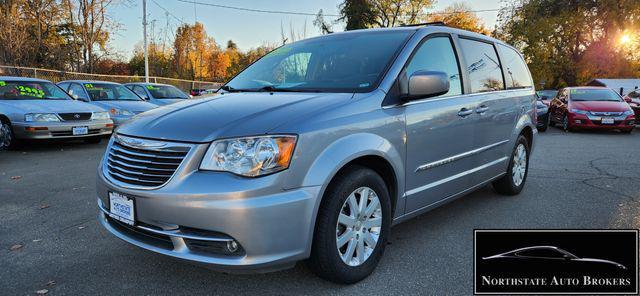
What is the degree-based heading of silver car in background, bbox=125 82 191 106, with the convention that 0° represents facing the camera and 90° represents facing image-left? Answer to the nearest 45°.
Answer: approximately 315°

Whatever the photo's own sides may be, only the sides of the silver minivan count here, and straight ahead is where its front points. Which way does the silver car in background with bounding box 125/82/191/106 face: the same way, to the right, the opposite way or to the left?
to the left

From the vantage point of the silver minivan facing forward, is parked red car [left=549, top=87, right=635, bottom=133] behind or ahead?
behind

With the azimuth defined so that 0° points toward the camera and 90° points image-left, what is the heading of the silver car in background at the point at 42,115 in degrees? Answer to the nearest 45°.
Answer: approximately 315°

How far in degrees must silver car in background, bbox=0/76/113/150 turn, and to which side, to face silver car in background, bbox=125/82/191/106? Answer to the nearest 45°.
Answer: approximately 90° to its left

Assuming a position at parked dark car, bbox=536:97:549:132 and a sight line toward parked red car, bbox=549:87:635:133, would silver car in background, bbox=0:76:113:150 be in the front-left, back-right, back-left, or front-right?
back-right

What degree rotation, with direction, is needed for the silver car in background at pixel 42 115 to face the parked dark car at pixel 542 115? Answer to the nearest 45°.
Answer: approximately 45° to its left
